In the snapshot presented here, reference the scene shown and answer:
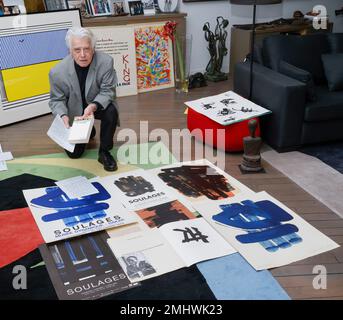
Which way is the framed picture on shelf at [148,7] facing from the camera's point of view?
toward the camera

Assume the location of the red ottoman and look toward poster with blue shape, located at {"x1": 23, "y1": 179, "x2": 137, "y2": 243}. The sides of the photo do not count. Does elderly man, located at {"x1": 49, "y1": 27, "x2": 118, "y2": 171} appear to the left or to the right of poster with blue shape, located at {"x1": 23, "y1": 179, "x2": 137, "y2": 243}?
right

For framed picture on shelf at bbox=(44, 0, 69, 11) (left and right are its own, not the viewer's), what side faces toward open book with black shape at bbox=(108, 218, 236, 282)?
front

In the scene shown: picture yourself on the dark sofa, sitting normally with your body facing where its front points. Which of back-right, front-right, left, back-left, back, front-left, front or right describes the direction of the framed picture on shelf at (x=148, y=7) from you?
back

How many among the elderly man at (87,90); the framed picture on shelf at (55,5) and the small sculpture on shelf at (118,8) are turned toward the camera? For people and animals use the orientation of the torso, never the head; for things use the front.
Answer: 3

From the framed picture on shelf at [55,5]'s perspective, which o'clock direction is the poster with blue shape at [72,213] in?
The poster with blue shape is roughly at 12 o'clock from the framed picture on shelf.

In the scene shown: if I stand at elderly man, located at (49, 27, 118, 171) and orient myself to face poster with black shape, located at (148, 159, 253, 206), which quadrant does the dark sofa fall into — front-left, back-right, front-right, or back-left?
front-left

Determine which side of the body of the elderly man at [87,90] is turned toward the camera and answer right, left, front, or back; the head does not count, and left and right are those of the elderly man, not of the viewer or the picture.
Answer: front

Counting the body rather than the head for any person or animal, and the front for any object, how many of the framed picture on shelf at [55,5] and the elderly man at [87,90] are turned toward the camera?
2

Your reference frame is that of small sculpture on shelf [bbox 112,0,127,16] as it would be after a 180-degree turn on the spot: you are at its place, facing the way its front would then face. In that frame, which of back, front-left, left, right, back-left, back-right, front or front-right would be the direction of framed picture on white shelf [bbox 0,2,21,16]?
back-left

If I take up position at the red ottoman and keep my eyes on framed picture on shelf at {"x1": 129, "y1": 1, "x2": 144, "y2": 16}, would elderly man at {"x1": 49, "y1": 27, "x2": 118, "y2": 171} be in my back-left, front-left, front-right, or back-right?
front-left

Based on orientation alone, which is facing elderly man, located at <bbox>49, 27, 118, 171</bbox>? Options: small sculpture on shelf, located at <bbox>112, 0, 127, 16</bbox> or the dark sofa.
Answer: the small sculpture on shelf

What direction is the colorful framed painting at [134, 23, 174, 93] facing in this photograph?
toward the camera
